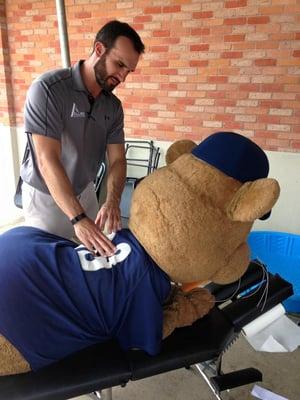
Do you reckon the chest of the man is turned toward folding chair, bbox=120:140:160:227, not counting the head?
no

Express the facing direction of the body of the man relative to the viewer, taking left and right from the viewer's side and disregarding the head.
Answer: facing the viewer and to the right of the viewer

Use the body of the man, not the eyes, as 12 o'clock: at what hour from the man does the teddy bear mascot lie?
The teddy bear mascot is roughly at 1 o'clock from the man.

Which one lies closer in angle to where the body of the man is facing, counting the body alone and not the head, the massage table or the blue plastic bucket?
the massage table

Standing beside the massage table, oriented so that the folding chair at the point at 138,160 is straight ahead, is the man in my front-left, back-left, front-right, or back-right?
front-left

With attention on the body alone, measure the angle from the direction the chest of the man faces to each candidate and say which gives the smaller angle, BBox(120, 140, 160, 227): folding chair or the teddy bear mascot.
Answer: the teddy bear mascot

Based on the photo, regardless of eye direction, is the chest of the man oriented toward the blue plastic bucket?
no
